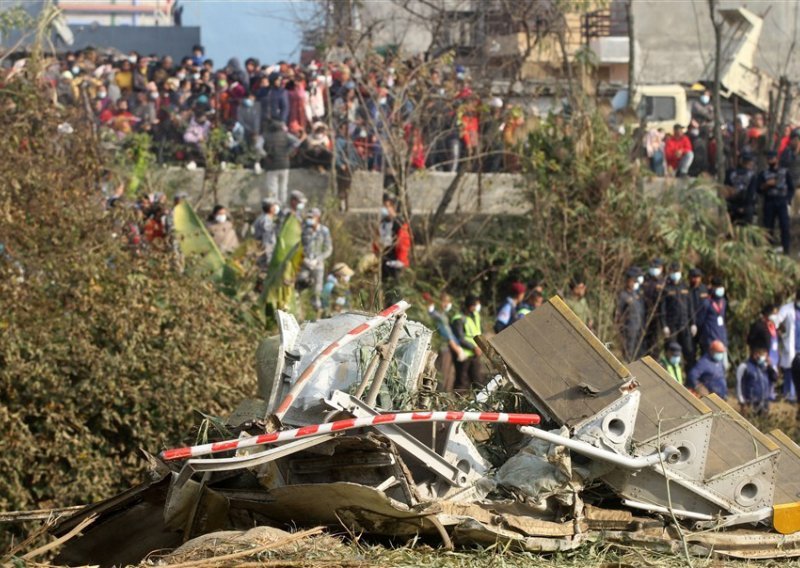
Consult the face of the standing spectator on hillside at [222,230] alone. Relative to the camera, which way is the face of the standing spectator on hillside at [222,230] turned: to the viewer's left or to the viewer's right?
to the viewer's right

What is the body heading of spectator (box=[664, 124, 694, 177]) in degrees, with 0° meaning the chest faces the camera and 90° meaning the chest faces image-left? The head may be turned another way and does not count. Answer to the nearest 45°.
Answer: approximately 0°

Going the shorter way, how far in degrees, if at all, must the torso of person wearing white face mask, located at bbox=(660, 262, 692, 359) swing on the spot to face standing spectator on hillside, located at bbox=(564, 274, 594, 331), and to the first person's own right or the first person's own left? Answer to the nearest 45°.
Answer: approximately 45° to the first person's own right

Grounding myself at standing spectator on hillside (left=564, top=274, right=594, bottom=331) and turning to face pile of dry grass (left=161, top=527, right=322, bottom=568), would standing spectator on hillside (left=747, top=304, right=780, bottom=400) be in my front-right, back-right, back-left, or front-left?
back-left

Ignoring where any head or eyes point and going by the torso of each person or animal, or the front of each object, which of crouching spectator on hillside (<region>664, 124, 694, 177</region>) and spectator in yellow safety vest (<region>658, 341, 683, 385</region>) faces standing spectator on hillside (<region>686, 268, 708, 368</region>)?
crouching spectator on hillside (<region>664, 124, 694, 177</region>)

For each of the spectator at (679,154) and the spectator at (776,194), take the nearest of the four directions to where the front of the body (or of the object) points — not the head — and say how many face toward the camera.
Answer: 2

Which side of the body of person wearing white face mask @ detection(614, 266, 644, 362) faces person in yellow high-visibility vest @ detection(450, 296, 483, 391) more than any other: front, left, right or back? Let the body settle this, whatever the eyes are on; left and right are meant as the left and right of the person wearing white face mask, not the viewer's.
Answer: right

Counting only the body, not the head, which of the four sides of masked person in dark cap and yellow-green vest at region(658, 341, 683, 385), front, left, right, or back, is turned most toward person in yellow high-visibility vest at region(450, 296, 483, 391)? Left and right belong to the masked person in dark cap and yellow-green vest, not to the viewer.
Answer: right

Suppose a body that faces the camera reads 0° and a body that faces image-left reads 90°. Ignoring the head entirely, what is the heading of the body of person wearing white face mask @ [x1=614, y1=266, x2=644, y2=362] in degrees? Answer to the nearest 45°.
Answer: approximately 315°
